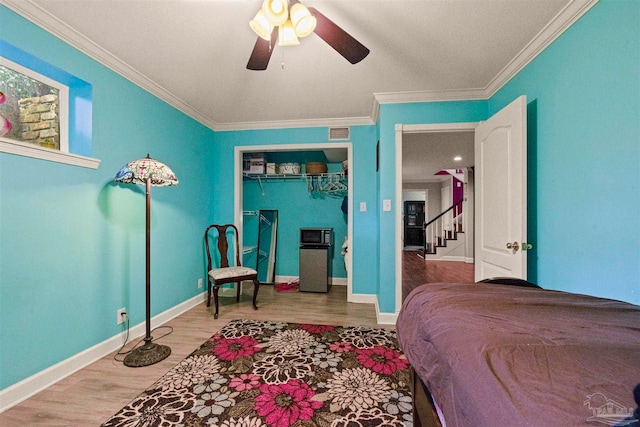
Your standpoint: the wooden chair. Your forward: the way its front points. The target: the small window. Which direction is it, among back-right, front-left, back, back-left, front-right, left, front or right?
right

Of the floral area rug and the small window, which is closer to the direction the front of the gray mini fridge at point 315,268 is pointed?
the floral area rug

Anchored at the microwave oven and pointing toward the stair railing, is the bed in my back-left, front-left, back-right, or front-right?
back-right

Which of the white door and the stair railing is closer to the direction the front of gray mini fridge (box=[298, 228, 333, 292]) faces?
the white door

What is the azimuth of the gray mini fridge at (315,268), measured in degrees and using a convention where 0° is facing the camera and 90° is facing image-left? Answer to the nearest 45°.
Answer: approximately 0°

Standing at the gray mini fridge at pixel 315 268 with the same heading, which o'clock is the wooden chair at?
The wooden chair is roughly at 2 o'clock from the gray mini fridge.

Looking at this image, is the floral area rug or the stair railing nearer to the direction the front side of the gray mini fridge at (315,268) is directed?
the floral area rug

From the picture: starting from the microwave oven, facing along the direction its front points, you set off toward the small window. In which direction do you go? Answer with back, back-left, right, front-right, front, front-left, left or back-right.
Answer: front-right

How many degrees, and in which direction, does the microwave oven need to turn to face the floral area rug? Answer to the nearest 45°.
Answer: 0° — it already faces it

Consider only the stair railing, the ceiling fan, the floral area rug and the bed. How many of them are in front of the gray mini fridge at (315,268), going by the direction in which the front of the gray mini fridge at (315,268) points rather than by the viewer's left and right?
3

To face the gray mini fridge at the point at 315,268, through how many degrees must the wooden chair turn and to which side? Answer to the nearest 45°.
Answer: approximately 45° to its left
